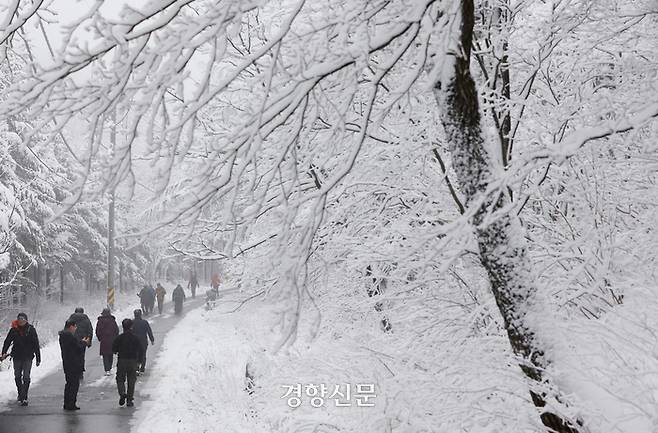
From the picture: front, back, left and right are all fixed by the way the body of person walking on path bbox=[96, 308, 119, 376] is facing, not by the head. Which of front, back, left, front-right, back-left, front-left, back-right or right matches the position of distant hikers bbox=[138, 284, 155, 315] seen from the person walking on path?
front

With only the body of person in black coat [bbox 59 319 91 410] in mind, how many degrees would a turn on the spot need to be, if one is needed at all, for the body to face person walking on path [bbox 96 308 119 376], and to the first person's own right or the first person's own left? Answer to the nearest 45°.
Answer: approximately 90° to the first person's own left

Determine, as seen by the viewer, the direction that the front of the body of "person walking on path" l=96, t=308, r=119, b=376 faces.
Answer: away from the camera

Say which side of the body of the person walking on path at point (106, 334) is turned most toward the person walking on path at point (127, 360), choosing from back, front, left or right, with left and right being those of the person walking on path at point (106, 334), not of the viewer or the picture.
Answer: back

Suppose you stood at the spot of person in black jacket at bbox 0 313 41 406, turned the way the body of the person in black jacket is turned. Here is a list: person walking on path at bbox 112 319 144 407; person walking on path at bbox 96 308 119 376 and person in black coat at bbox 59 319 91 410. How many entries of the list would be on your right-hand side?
0

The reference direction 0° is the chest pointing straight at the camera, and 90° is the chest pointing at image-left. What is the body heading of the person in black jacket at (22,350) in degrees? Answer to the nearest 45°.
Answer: approximately 0°

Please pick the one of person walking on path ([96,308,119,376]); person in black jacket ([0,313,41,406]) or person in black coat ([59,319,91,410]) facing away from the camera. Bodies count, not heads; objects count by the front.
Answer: the person walking on path

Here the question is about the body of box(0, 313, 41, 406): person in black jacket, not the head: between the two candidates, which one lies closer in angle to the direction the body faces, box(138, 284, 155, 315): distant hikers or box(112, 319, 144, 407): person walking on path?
the person walking on path

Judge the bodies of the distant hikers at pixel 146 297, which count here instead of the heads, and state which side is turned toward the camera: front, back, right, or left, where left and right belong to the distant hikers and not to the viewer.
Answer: back

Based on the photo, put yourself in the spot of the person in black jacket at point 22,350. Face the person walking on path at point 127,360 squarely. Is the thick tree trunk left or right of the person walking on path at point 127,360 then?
right

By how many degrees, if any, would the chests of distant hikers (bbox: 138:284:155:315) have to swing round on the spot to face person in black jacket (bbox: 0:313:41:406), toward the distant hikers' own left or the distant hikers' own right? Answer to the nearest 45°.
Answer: approximately 180°

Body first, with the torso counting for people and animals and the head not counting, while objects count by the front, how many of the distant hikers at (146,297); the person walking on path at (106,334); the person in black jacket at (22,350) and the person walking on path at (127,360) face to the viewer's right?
0
